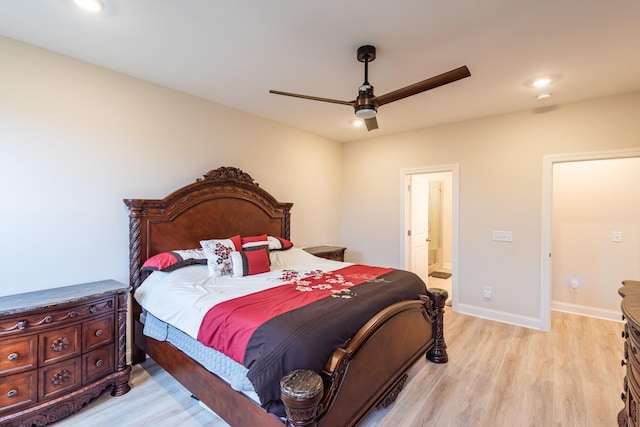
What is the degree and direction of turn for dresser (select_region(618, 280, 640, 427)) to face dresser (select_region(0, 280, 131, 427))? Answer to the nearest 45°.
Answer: approximately 45° to its left

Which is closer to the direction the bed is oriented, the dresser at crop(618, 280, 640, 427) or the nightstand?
the dresser

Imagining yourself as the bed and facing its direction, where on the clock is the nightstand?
The nightstand is roughly at 8 o'clock from the bed.

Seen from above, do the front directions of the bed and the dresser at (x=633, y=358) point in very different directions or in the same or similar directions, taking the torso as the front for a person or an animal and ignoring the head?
very different directions

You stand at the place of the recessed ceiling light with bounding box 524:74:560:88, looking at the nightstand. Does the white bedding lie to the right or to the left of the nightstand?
left

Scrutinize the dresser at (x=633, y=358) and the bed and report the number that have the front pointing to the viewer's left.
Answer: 1

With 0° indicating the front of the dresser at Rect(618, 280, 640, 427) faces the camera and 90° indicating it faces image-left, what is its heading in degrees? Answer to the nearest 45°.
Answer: approximately 90°

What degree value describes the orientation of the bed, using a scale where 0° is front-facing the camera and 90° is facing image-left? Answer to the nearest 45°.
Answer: approximately 315°

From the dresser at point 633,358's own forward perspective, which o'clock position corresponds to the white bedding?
The white bedding is roughly at 11 o'clock from the dresser.
